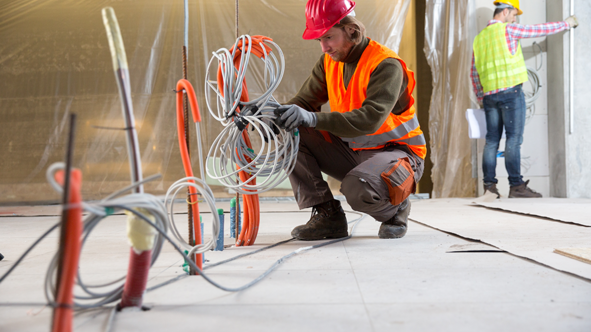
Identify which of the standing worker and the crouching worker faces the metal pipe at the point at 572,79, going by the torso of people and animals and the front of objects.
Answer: the standing worker

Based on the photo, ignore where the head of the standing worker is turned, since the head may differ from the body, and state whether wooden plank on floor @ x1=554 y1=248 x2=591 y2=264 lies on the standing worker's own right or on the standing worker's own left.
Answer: on the standing worker's own right

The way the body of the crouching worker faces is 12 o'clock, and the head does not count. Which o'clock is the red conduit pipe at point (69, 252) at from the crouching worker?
The red conduit pipe is roughly at 11 o'clock from the crouching worker.

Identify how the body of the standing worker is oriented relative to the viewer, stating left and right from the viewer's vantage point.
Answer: facing away from the viewer and to the right of the viewer

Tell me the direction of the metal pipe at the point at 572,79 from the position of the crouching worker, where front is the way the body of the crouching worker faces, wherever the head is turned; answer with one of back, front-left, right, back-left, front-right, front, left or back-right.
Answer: back

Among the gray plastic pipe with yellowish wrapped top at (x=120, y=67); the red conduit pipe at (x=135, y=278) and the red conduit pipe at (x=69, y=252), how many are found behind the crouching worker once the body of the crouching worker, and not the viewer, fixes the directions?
0

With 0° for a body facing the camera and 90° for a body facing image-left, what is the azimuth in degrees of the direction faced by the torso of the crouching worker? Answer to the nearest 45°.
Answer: approximately 45°

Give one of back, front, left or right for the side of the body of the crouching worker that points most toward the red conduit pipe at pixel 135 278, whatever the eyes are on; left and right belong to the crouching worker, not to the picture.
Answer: front

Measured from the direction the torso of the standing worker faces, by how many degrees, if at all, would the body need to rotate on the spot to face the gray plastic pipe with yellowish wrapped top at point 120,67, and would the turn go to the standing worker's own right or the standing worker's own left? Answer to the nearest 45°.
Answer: approximately 135° to the standing worker's own right

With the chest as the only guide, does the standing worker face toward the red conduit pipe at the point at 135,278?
no

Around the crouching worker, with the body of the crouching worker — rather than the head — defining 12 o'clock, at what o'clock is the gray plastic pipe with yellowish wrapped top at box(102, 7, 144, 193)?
The gray plastic pipe with yellowish wrapped top is roughly at 11 o'clock from the crouching worker.

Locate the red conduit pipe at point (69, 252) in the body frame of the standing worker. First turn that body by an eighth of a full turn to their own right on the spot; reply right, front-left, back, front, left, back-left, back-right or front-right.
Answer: right

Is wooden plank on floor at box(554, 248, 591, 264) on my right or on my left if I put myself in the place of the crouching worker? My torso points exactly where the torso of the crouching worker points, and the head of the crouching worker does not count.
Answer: on my left

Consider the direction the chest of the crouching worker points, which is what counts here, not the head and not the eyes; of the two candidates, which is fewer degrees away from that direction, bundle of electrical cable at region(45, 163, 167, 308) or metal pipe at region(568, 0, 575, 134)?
the bundle of electrical cable

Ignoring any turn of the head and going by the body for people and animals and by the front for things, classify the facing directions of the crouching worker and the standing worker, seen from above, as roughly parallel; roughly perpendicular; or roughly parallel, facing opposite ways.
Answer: roughly parallel, facing opposite ways
